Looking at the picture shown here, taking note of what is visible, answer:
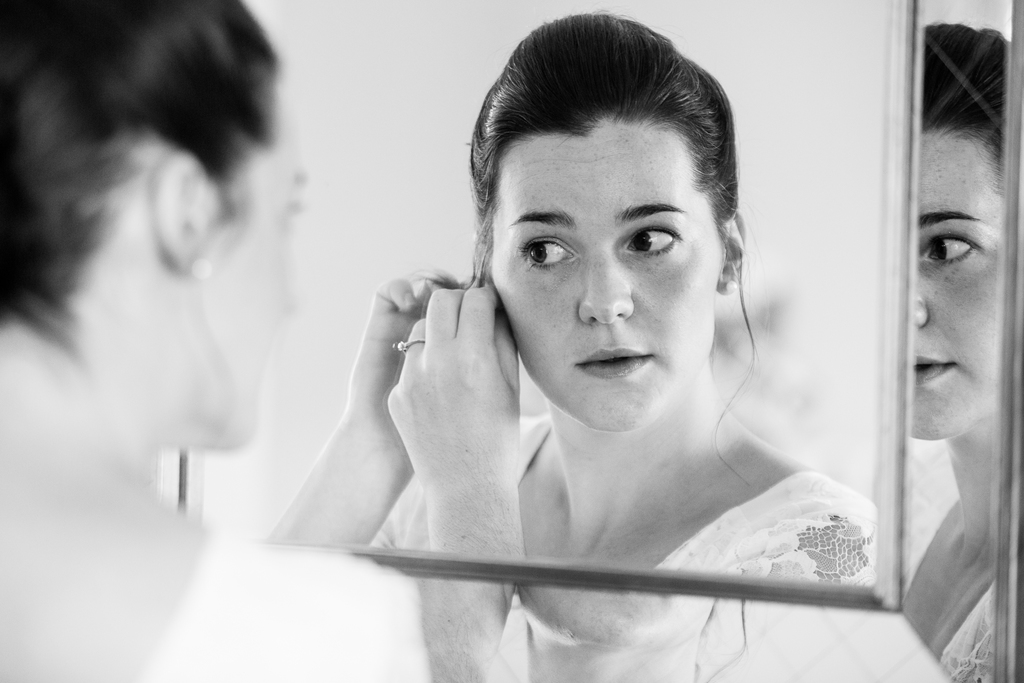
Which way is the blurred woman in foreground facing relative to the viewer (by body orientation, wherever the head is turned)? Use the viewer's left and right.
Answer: facing away from the viewer and to the right of the viewer

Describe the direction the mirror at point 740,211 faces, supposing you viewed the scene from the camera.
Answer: facing the viewer

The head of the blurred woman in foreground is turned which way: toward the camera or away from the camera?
away from the camera

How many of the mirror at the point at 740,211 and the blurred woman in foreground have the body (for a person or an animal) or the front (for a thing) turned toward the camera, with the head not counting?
1
